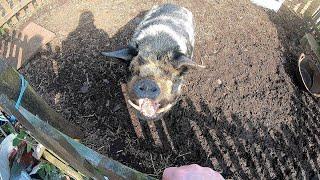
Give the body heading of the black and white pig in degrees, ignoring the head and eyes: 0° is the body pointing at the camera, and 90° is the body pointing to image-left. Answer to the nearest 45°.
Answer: approximately 0°

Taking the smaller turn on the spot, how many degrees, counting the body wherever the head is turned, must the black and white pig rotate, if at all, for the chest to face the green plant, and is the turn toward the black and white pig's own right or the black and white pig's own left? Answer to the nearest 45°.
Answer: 0° — it already faces it

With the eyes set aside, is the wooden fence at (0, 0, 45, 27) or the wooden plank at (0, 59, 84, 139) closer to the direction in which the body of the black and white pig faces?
the wooden plank

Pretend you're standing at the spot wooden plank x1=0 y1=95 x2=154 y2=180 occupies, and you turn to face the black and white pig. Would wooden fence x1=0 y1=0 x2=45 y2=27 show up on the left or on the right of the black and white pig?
left

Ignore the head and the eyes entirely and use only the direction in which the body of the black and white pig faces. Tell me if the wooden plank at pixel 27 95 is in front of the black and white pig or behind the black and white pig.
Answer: in front
